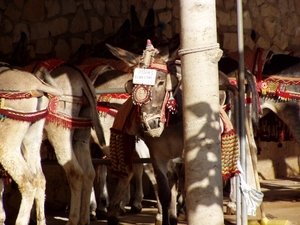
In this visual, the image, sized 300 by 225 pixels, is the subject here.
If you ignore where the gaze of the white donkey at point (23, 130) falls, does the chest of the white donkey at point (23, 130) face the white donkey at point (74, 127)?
no

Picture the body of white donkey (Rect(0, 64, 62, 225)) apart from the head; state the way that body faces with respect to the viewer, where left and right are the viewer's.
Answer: facing away from the viewer and to the left of the viewer

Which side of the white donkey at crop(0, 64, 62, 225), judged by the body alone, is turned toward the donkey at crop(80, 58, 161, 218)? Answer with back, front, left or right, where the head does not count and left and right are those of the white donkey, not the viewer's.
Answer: right
